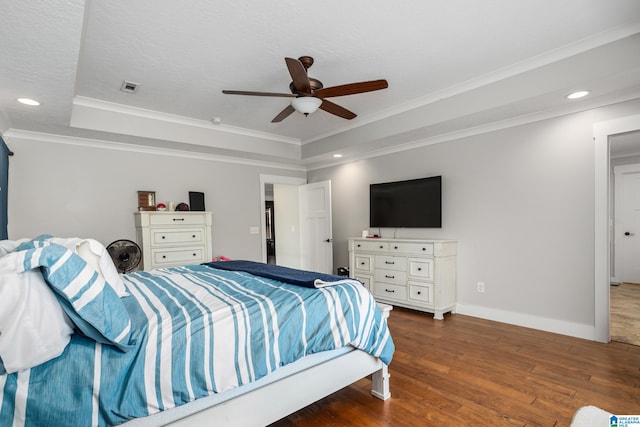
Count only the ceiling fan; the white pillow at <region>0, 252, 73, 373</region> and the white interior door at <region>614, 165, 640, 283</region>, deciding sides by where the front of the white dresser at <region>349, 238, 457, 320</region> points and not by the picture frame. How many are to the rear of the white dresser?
1

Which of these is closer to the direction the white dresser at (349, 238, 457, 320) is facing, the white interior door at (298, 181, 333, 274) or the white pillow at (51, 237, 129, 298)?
the white pillow

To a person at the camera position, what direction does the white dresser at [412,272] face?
facing the viewer and to the left of the viewer

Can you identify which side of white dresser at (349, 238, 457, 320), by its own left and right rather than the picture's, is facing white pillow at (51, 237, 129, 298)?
front

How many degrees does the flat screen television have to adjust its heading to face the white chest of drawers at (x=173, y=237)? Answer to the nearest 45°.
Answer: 0° — it already faces it

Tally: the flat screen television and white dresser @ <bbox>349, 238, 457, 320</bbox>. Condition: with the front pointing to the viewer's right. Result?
0

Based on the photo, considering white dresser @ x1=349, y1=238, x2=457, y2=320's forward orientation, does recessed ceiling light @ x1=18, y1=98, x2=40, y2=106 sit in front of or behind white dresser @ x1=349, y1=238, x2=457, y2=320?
in front

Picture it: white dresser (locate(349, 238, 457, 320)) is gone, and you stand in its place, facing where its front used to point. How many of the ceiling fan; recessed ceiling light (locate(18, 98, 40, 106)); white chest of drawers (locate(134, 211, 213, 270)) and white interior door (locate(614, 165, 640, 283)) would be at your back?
1

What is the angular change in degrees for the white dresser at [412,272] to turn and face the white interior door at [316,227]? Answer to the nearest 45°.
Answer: approximately 90° to its right

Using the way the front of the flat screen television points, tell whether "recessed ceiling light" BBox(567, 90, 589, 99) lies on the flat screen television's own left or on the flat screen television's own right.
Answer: on the flat screen television's own left

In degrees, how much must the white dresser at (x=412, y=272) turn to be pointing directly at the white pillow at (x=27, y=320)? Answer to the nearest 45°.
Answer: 0° — it already faces it

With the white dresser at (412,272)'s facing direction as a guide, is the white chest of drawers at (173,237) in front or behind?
in front

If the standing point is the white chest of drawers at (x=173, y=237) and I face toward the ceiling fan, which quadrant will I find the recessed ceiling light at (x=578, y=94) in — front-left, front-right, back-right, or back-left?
front-left

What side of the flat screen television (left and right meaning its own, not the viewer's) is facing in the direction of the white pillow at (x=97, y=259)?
front

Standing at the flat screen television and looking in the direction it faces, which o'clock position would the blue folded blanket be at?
The blue folded blanket is roughly at 11 o'clock from the flat screen television.

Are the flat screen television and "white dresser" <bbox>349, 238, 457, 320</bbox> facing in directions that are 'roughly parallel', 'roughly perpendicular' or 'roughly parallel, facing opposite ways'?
roughly parallel

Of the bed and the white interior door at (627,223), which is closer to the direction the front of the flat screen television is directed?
the bed
